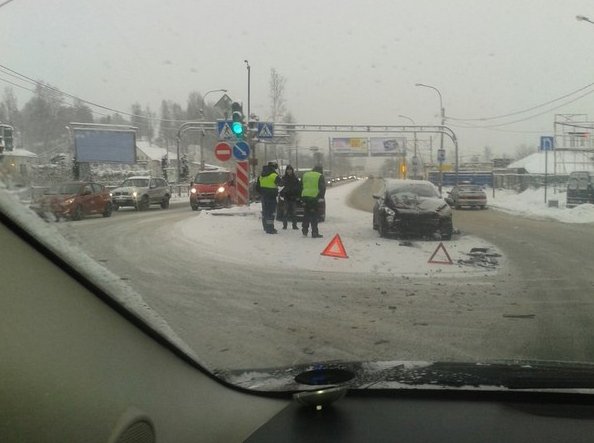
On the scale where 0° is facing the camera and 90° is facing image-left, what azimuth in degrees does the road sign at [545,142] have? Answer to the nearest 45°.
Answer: approximately 0°

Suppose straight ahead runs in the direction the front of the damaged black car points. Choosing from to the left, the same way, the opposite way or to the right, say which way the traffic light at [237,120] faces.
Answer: the same way

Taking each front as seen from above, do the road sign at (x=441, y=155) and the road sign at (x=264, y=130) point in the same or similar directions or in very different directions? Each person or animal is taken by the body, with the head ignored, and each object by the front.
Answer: same or similar directions

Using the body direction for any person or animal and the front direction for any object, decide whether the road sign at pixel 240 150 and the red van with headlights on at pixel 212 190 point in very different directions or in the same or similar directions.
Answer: same or similar directions

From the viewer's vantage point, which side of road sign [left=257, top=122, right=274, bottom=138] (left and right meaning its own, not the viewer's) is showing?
front

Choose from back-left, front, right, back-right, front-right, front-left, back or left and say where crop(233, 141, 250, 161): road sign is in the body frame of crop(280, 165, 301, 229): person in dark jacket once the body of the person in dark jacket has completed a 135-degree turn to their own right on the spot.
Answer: front

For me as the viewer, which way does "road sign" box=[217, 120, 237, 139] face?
facing the viewer

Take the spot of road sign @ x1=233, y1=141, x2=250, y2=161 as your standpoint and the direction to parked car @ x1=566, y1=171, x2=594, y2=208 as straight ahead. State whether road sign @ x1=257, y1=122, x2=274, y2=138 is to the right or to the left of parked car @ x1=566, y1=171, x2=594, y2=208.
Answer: left

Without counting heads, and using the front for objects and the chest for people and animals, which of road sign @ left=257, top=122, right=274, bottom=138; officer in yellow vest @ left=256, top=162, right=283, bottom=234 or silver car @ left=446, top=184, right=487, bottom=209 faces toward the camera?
the road sign

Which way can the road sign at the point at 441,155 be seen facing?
toward the camera

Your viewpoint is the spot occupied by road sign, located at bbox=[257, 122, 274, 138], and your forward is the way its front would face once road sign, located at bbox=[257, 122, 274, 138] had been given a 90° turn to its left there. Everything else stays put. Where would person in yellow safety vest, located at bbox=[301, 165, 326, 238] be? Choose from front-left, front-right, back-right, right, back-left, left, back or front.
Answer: right

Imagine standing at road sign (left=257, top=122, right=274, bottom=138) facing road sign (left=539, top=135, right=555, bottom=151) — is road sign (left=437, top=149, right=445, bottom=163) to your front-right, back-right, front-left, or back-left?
front-left

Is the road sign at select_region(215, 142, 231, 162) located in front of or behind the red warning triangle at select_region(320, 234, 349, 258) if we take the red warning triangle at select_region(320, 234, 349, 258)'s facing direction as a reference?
behind

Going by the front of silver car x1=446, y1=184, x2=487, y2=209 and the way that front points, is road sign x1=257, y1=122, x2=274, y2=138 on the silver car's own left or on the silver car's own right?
on the silver car's own left
